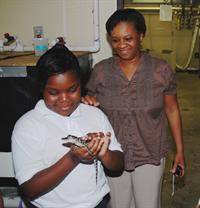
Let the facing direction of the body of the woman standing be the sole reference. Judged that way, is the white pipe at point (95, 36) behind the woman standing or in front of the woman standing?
behind

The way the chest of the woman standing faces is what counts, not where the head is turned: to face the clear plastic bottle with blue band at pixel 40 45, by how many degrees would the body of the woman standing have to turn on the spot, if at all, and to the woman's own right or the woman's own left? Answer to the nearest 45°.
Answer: approximately 135° to the woman's own right

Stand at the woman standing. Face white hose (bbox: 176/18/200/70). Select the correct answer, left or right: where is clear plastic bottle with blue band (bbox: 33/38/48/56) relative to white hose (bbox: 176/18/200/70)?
left

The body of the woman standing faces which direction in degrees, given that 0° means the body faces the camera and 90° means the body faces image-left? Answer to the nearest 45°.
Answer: approximately 0°

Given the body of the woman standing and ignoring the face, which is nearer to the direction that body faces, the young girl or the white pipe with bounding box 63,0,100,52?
the young girl

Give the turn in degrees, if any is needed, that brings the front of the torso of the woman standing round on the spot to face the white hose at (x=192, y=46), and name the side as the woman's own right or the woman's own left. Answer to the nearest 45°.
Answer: approximately 180°

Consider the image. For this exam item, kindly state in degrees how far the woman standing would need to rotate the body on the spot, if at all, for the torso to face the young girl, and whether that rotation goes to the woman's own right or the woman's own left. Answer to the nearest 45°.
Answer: approximately 45° to the woman's own right
